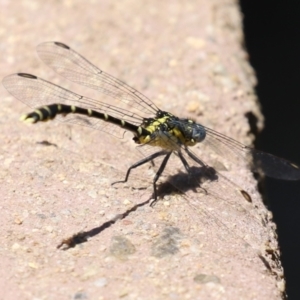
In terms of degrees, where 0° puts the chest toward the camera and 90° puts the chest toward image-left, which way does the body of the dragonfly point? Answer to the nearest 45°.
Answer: approximately 315°
